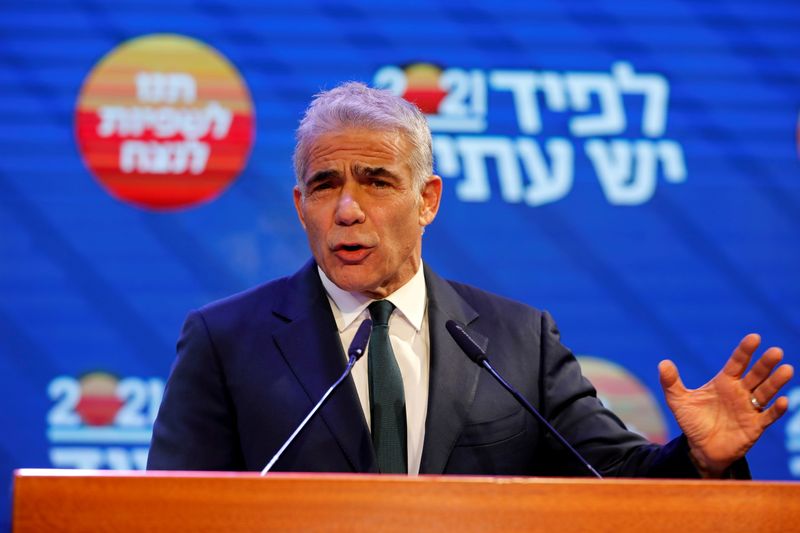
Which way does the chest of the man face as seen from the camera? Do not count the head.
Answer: toward the camera

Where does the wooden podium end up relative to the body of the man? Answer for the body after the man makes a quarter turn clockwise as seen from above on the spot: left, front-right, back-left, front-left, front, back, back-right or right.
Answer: left
